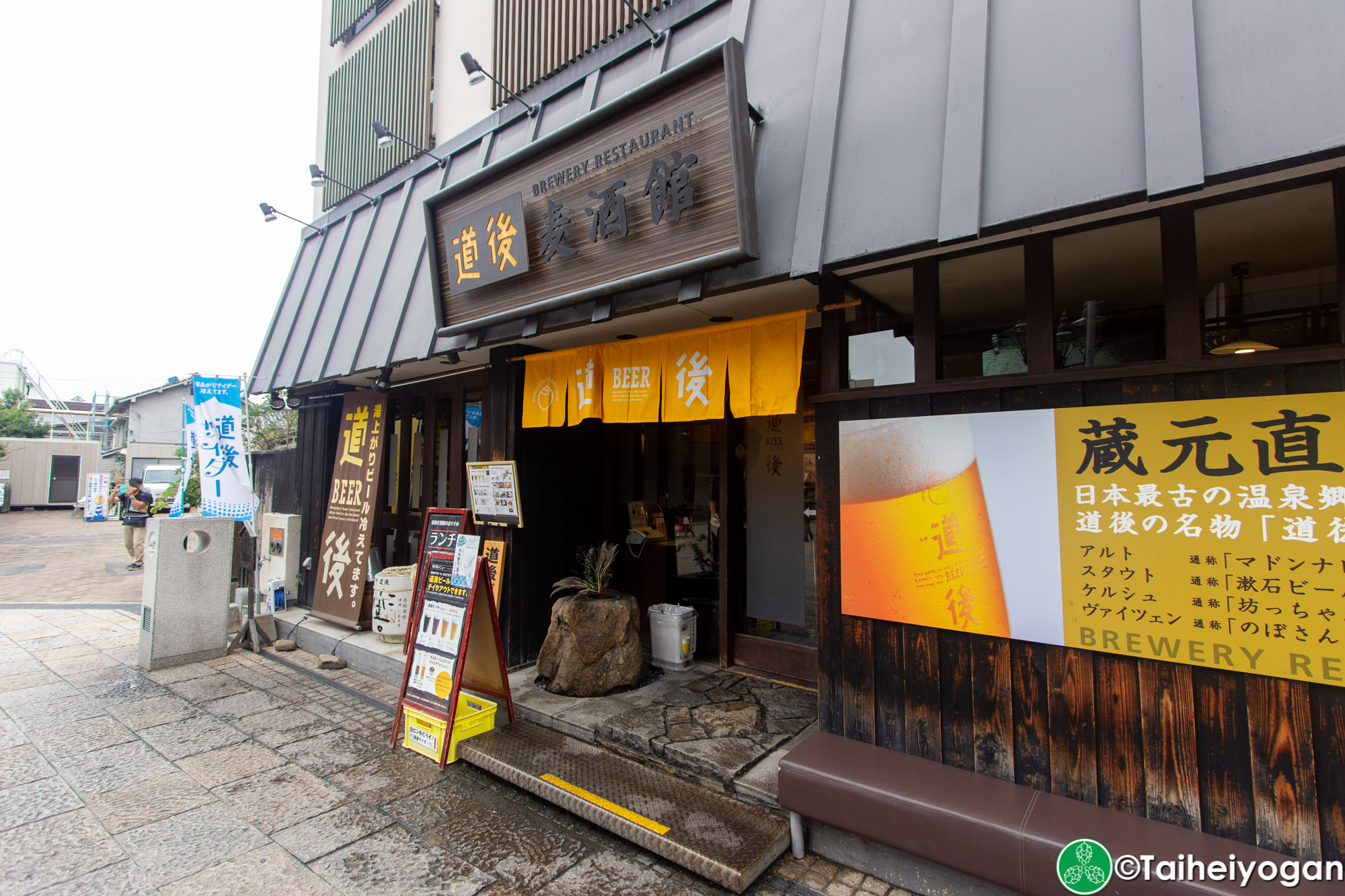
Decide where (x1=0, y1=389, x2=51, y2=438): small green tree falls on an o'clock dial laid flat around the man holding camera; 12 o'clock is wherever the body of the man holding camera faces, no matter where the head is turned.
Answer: The small green tree is roughly at 4 o'clock from the man holding camera.

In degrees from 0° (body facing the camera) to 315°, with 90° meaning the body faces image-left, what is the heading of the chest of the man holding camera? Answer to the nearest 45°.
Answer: approximately 45°

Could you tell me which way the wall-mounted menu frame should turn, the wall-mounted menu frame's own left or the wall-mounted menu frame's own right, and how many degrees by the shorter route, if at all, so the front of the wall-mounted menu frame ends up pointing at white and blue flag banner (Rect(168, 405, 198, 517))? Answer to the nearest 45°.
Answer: approximately 90° to the wall-mounted menu frame's own right

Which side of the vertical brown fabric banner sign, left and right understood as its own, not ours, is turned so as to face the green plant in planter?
left

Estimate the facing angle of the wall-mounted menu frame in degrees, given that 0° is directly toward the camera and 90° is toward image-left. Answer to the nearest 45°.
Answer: approximately 45°

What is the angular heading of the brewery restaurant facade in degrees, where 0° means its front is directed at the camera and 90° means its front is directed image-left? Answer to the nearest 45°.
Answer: approximately 45°

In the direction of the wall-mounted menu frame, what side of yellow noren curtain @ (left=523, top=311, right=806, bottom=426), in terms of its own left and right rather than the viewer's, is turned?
right

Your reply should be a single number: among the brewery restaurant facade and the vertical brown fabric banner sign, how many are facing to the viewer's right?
0

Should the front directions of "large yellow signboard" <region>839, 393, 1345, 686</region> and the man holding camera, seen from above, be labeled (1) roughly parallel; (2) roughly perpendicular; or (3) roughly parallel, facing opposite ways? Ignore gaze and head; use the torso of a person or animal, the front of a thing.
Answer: roughly perpendicular

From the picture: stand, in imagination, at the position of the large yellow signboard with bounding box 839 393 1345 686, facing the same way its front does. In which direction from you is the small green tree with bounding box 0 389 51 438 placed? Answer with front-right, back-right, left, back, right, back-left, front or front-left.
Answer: front-right

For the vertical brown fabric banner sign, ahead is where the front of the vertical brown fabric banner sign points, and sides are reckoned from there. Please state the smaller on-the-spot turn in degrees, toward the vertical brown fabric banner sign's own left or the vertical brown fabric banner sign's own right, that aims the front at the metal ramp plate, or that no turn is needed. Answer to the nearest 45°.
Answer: approximately 45° to the vertical brown fabric banner sign's own left

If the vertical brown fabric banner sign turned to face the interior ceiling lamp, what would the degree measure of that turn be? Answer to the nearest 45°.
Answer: approximately 90° to its left
